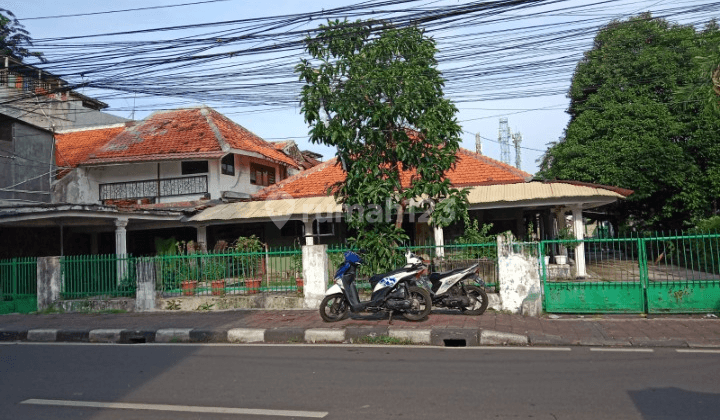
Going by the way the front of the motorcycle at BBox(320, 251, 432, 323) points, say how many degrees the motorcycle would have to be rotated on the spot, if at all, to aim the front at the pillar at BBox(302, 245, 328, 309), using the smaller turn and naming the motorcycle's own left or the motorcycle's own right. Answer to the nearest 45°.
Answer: approximately 45° to the motorcycle's own right

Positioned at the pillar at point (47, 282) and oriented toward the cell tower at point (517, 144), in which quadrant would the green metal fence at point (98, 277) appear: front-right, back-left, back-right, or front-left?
front-right

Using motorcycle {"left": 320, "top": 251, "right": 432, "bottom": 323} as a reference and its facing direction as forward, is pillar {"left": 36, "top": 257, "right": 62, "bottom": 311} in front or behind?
in front

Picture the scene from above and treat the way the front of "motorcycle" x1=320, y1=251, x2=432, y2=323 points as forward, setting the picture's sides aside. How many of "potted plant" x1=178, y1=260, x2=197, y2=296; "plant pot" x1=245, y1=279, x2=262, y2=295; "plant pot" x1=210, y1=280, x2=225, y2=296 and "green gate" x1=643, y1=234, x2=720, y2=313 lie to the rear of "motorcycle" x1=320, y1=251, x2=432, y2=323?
1

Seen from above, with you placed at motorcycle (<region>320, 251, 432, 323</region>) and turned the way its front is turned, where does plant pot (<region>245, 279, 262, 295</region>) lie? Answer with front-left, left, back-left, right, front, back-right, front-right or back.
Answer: front-right

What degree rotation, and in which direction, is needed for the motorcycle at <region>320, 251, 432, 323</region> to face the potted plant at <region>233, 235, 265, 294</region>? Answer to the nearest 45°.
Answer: approximately 45° to its right

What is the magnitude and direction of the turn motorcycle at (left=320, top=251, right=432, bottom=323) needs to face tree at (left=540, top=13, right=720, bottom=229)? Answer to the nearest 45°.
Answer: approximately 135° to its right

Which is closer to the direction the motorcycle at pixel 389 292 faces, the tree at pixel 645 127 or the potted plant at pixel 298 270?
the potted plant

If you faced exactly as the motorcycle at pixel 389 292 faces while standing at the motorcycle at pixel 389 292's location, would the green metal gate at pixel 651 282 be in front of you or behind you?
behind

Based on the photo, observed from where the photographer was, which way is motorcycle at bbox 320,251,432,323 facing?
facing to the left of the viewer

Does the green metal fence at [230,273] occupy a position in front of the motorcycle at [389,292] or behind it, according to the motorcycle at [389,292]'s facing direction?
in front

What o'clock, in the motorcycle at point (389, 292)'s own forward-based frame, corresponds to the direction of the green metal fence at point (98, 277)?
The green metal fence is roughly at 1 o'clock from the motorcycle.

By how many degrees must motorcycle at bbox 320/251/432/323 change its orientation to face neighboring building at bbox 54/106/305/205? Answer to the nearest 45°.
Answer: approximately 45° to its right

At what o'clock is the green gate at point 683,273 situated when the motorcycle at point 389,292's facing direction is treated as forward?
The green gate is roughly at 6 o'clock from the motorcycle.

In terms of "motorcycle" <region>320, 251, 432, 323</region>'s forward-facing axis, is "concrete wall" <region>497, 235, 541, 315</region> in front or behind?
behind
